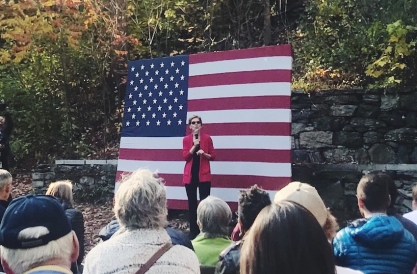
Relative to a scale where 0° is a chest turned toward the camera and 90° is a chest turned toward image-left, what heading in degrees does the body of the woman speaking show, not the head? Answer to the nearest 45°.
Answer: approximately 0°
